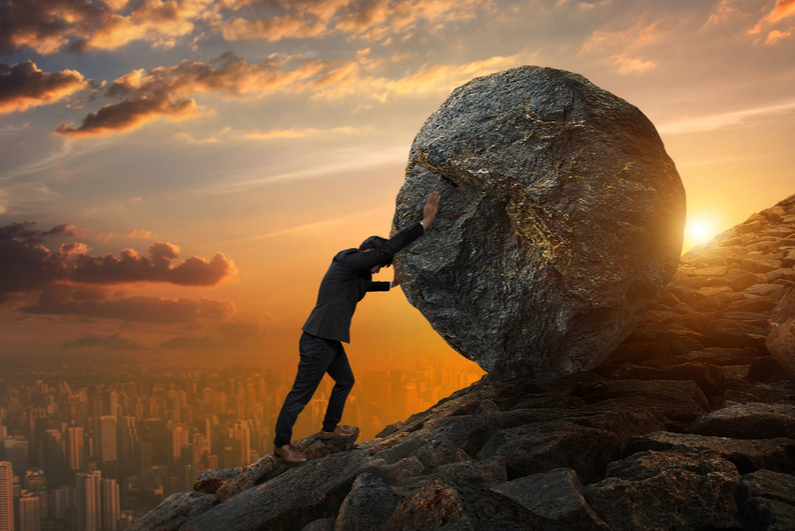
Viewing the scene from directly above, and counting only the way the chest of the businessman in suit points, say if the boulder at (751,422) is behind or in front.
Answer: in front

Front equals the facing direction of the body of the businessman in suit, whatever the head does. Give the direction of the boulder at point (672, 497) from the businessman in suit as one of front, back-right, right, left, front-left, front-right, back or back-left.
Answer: front-right

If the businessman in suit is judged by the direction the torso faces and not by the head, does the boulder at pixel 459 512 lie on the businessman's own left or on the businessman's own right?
on the businessman's own right

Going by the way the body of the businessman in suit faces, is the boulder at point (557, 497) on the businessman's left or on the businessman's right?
on the businessman's right

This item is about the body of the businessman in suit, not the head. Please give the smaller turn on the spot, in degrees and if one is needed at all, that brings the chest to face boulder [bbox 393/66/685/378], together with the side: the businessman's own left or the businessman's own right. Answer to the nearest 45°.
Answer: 0° — they already face it

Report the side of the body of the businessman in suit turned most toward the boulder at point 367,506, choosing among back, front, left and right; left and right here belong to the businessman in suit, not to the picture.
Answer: right

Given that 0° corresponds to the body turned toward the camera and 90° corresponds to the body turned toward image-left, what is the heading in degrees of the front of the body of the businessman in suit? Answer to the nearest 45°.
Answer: approximately 270°

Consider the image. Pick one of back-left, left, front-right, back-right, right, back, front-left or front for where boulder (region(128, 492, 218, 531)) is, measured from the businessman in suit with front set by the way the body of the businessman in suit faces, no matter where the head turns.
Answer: back
